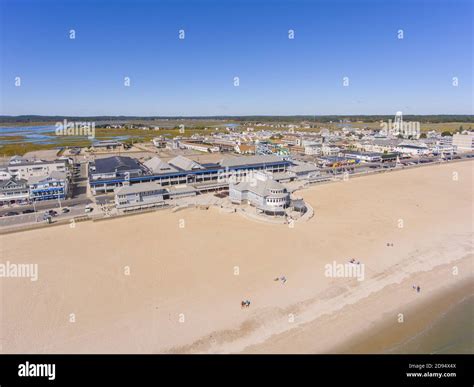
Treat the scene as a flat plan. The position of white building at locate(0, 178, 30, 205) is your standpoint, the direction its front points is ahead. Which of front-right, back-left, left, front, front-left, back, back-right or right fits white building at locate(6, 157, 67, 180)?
back

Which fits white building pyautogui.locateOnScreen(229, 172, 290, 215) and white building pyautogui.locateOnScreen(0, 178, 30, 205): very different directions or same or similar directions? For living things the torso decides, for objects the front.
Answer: same or similar directions

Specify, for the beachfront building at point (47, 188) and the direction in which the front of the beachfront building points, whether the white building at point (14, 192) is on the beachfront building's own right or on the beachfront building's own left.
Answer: on the beachfront building's own right

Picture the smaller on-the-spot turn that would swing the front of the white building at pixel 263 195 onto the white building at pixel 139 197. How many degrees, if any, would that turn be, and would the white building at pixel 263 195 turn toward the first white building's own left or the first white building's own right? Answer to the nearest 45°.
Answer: approximately 135° to the first white building's own right

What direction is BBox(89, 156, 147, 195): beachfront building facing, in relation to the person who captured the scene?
facing the viewer

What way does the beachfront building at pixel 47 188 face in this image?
toward the camera

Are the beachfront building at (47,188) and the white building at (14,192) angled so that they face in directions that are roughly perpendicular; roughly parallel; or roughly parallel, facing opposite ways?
roughly parallel

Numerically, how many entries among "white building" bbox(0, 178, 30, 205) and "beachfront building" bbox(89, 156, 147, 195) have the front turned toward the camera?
2

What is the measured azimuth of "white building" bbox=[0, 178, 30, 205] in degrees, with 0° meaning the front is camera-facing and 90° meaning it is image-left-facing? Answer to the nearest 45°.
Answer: approximately 0°

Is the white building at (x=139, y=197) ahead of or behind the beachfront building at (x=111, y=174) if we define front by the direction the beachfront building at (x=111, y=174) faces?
ahead

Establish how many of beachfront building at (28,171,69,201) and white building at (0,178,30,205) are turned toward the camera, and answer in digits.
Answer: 2

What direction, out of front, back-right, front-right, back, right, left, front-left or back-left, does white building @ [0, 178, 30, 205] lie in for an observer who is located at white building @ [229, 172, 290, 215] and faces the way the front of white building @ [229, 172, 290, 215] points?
back-right
